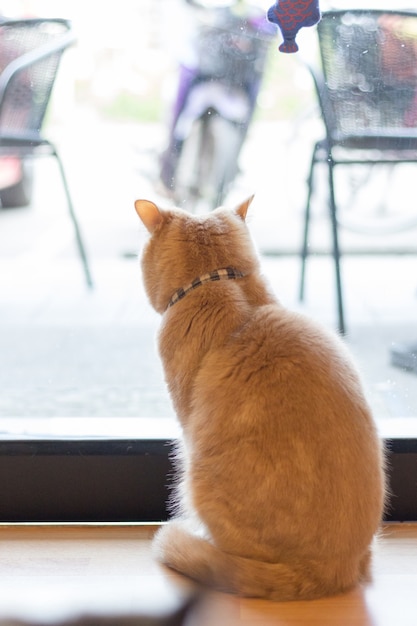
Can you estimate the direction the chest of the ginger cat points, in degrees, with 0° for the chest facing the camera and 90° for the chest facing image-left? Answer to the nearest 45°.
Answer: approximately 135°

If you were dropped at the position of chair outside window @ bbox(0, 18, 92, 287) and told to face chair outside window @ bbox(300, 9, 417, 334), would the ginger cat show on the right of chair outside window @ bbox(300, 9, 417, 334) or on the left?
right

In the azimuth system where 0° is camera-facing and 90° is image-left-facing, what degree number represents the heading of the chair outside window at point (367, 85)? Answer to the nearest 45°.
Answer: approximately 180°
